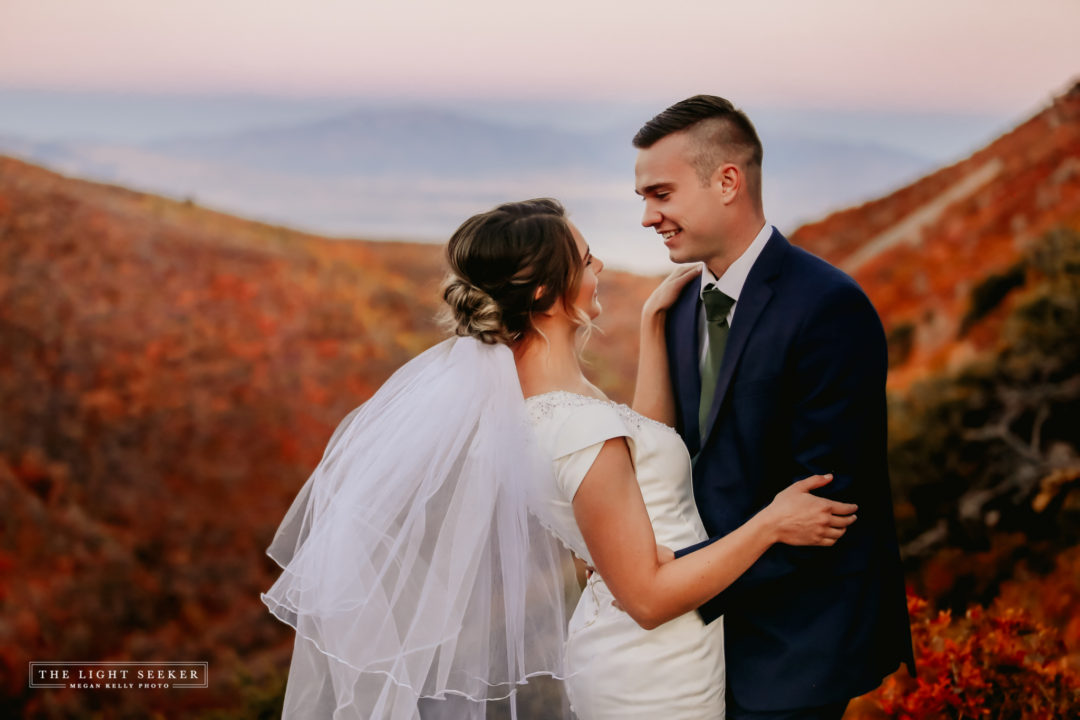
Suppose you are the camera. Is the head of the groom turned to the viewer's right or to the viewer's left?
to the viewer's left

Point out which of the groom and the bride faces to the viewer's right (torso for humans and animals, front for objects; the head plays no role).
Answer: the bride

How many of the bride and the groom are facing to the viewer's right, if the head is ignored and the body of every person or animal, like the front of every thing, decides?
1

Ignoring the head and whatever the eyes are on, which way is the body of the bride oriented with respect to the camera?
to the viewer's right
